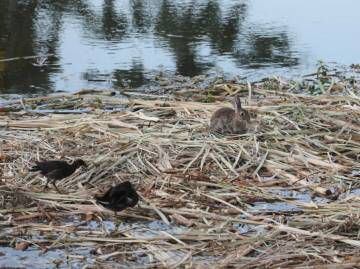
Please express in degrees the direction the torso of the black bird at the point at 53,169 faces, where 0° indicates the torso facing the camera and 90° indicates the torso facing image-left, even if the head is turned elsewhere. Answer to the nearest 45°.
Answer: approximately 270°

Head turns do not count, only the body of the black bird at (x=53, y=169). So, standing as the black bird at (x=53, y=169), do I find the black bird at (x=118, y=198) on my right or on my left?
on my right
